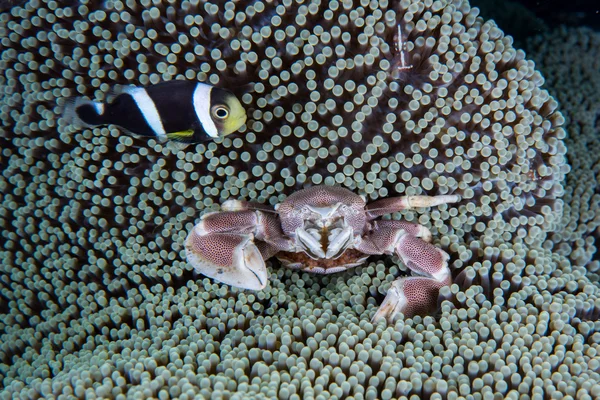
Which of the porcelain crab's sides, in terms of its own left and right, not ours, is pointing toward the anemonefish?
right

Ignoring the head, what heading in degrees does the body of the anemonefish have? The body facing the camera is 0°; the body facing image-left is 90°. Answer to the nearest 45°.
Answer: approximately 270°

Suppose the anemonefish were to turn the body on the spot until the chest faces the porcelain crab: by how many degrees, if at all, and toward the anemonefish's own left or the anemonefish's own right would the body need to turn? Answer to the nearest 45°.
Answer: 0° — it already faces it

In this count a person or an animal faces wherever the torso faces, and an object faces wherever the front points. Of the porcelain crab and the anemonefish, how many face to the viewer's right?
1

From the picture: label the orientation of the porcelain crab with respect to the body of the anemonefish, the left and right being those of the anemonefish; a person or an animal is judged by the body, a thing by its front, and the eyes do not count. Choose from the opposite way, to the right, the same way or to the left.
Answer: to the right

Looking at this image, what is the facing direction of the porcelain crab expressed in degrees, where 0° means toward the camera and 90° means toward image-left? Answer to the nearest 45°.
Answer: approximately 0°
